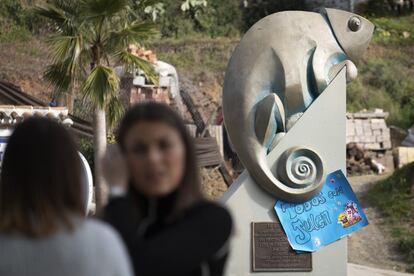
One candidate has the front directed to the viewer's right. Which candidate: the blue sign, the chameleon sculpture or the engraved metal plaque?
the chameleon sculpture

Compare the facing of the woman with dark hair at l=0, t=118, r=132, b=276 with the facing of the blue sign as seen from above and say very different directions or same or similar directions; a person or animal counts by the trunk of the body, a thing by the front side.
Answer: very different directions

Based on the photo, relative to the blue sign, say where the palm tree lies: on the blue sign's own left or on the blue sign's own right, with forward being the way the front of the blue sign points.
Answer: on the blue sign's own right

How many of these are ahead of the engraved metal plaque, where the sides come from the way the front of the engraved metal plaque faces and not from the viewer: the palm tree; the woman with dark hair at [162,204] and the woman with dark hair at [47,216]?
2

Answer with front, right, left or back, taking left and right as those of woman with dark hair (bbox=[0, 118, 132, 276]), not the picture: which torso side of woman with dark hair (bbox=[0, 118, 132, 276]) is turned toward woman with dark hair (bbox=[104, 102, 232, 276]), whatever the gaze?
right

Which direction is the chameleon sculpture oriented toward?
to the viewer's right

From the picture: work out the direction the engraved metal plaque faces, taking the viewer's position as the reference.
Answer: facing the viewer

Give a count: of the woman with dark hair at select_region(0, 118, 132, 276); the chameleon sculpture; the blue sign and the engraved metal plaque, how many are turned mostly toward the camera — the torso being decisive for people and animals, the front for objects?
2

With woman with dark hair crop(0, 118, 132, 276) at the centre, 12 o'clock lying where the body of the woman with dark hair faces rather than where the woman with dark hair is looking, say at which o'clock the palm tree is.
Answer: The palm tree is roughly at 12 o'clock from the woman with dark hair.

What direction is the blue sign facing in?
toward the camera

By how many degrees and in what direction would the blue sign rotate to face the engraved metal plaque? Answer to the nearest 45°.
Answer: approximately 90° to its right

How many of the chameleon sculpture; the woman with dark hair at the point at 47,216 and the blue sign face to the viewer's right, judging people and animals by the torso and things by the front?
1

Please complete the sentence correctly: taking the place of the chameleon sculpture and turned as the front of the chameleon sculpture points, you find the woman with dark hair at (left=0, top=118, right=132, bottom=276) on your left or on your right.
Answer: on your right

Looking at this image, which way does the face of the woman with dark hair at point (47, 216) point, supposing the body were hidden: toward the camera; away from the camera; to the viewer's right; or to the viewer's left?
away from the camera

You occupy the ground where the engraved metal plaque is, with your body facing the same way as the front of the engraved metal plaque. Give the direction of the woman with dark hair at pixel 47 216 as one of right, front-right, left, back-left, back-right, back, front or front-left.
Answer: front

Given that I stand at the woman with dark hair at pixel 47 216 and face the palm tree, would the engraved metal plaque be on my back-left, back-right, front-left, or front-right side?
front-right

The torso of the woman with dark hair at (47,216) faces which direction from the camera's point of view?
away from the camera

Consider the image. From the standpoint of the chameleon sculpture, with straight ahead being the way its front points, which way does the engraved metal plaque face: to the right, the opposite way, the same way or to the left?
to the right
